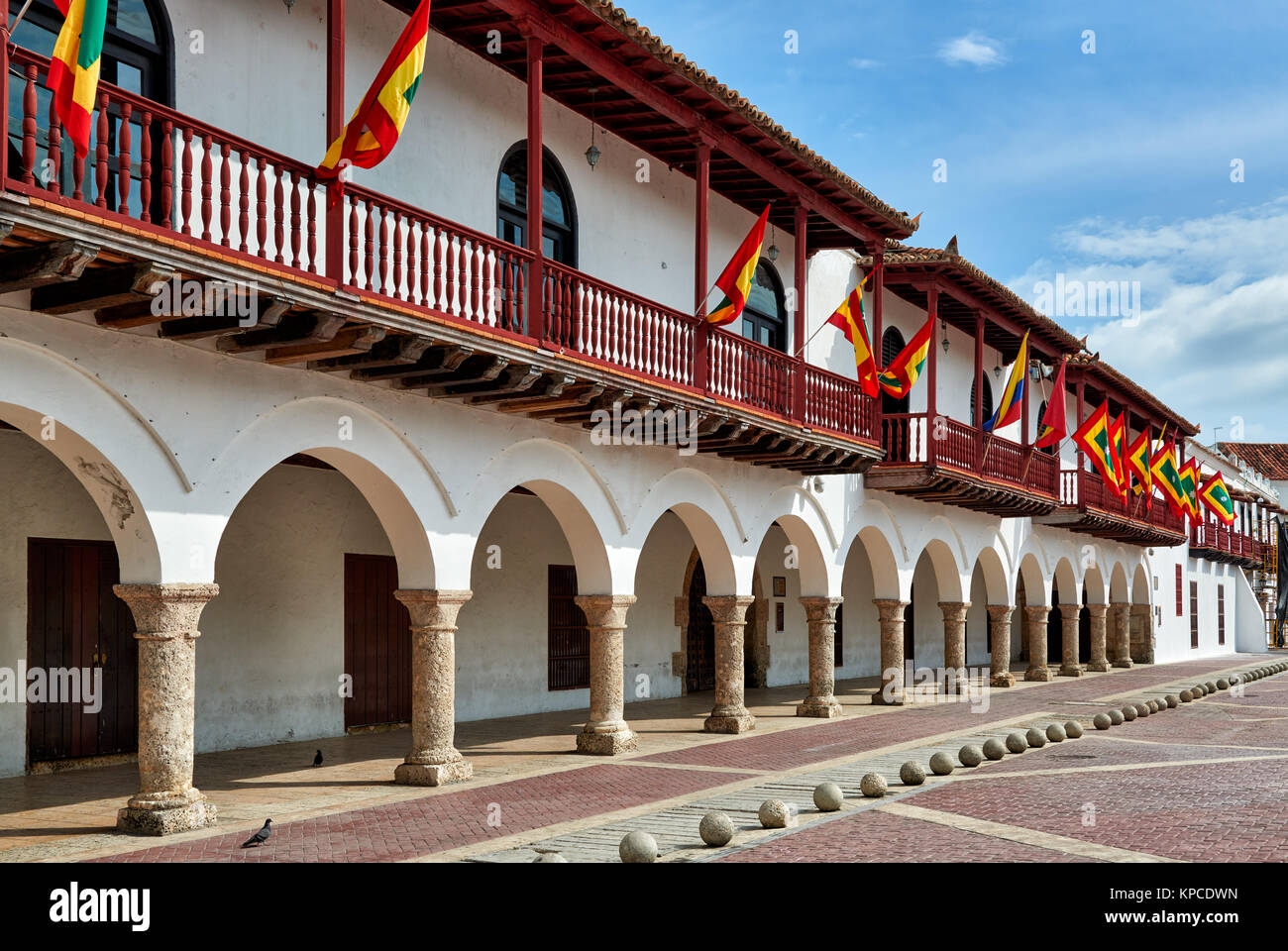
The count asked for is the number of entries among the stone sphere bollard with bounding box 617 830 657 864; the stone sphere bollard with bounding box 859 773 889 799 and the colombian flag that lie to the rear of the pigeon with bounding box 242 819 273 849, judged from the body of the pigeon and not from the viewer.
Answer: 0

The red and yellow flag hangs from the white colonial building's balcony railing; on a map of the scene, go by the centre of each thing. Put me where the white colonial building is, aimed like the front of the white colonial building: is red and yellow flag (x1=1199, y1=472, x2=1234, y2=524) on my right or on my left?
on my left

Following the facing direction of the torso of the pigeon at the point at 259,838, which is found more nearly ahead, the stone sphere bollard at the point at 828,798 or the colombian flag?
the stone sphere bollard

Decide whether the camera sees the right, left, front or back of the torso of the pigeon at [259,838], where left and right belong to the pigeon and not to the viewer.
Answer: right

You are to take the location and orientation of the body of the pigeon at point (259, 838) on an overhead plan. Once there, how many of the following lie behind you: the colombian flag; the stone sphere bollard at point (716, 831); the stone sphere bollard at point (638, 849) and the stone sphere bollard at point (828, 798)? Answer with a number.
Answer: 0

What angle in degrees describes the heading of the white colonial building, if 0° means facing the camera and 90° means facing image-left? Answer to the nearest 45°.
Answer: approximately 315°

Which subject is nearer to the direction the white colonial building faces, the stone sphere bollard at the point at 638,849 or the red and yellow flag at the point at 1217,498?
the stone sphere bollard
